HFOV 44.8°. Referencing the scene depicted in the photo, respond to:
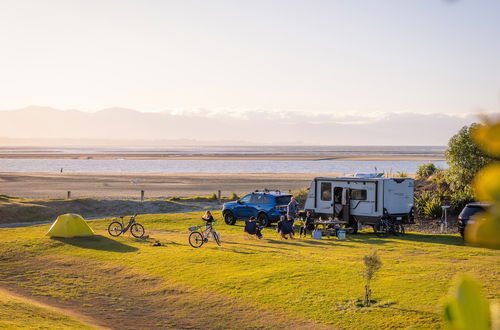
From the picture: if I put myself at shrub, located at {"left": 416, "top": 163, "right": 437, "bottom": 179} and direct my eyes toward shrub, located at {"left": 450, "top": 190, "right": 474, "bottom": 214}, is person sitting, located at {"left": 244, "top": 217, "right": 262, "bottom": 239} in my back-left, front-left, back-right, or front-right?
front-right

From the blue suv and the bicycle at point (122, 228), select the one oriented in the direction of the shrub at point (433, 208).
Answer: the bicycle

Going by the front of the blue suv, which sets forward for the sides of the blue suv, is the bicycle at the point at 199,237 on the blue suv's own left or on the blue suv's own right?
on the blue suv's own left

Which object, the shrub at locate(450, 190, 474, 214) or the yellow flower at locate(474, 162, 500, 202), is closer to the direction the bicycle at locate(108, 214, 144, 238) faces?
the shrub

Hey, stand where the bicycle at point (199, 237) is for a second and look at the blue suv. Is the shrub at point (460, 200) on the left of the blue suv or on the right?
right

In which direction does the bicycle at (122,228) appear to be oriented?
to the viewer's right

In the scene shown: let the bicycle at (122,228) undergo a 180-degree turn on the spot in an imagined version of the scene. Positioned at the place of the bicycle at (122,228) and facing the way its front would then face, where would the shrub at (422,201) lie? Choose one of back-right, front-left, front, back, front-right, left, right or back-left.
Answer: back

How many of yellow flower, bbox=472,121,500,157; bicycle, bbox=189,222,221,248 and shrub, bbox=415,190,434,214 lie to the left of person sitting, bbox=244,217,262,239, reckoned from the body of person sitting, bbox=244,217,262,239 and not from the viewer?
1
